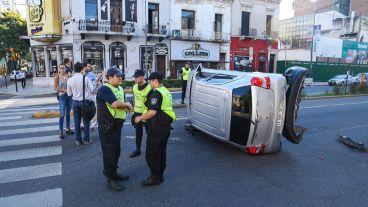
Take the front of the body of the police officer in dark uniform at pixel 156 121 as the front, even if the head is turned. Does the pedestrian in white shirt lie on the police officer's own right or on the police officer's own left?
on the police officer's own right

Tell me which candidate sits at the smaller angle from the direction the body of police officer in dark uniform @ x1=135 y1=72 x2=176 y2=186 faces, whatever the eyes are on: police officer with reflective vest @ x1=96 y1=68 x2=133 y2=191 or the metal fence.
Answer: the police officer with reflective vest

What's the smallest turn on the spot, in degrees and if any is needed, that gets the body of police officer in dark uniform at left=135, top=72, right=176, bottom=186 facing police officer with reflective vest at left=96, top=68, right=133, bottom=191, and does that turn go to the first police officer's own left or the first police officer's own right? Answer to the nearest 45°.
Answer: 0° — they already face them

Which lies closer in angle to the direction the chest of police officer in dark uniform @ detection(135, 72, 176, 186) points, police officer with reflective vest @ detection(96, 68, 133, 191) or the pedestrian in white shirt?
the police officer with reflective vest

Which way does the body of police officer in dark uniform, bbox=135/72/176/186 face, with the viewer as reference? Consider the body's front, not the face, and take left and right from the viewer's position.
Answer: facing to the left of the viewer

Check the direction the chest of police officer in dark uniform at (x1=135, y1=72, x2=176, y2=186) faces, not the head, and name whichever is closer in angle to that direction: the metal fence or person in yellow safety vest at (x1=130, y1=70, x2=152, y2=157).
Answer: the person in yellow safety vest

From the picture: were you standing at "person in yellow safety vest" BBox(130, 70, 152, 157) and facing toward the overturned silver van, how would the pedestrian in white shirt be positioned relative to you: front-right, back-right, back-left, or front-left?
back-left

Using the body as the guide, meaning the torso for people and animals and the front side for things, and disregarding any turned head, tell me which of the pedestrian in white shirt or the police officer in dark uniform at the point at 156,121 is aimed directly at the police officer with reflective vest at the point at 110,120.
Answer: the police officer in dark uniform
